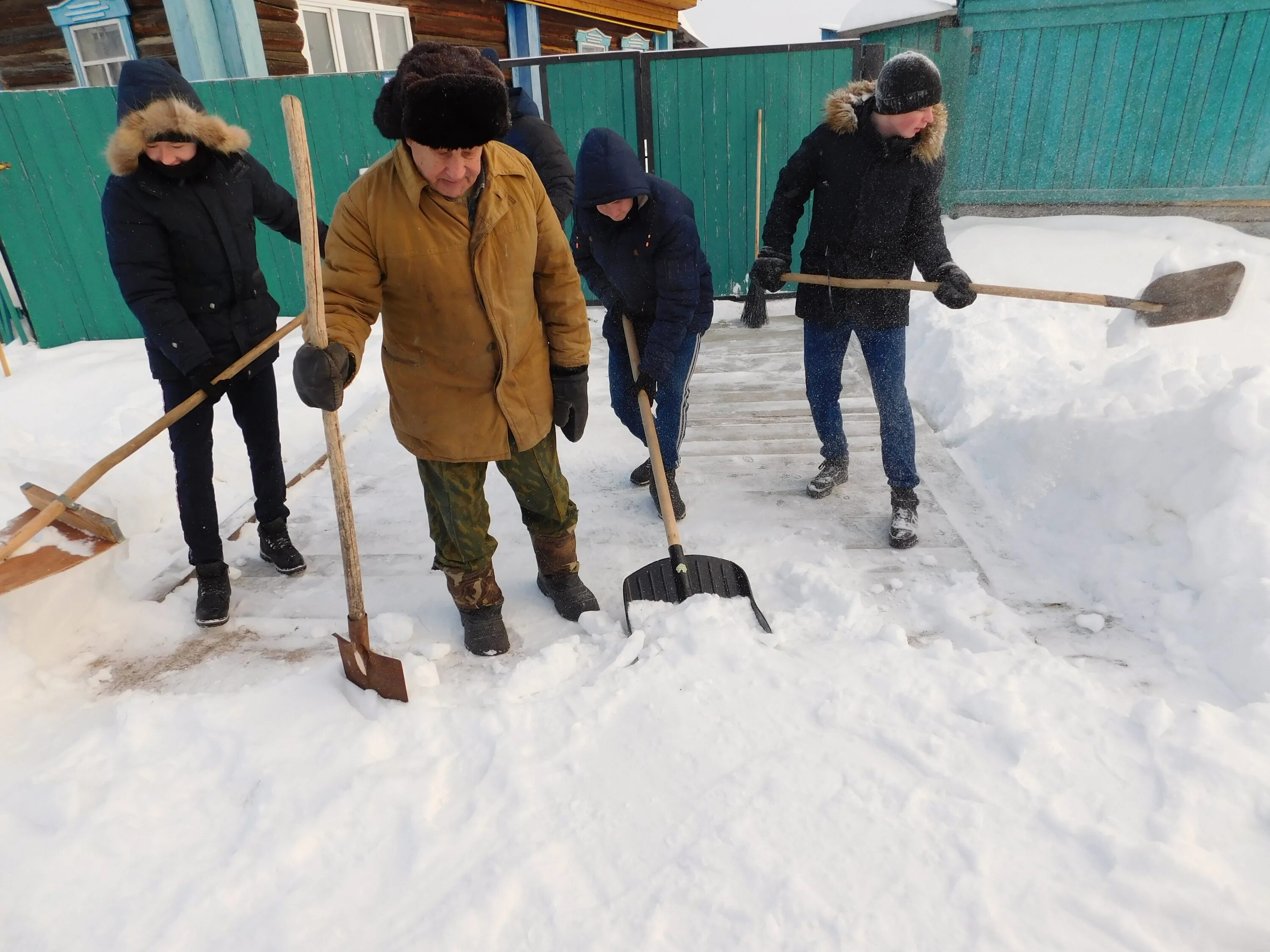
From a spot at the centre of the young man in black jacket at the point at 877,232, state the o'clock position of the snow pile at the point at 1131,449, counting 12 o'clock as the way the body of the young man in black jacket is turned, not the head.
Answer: The snow pile is roughly at 9 o'clock from the young man in black jacket.

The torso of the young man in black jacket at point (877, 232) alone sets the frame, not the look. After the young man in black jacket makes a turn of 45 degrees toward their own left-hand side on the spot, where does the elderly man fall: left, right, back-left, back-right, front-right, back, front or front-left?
right

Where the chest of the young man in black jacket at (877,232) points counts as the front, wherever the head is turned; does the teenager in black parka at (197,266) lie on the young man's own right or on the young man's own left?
on the young man's own right

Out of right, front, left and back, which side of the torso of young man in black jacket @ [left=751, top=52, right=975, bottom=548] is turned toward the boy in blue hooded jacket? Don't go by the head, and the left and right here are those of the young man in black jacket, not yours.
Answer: right

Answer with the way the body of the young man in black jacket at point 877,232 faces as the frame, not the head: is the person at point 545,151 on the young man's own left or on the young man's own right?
on the young man's own right

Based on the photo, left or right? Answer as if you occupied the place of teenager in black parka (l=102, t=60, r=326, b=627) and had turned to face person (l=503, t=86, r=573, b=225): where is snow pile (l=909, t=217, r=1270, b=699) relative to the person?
right

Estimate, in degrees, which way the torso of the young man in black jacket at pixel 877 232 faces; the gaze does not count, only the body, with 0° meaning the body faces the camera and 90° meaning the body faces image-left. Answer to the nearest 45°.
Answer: approximately 0°

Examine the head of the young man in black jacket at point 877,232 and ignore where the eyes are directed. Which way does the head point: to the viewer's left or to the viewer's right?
to the viewer's right
